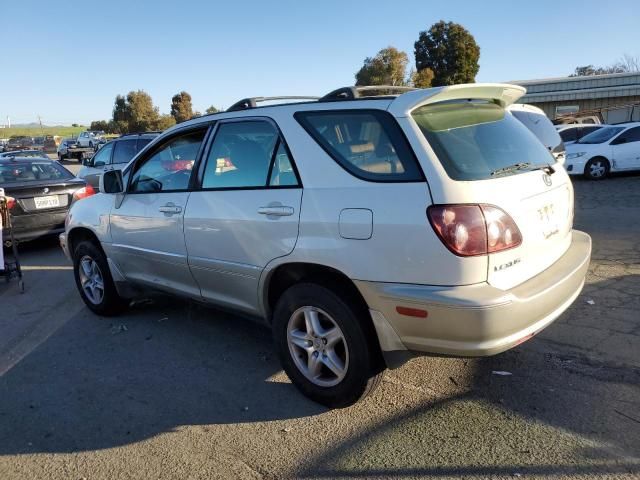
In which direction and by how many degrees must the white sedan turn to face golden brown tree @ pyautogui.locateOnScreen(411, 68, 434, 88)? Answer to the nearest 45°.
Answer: approximately 90° to its right

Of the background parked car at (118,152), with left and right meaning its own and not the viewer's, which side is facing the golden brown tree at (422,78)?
right

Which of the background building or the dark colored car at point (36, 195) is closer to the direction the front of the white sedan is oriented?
the dark colored car

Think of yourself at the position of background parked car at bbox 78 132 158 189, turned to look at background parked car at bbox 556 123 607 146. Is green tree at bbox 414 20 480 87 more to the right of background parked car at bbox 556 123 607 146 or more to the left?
left

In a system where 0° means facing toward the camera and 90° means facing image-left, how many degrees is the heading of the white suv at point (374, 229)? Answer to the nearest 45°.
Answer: approximately 135°

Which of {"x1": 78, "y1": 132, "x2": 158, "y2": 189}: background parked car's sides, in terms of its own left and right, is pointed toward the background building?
back
